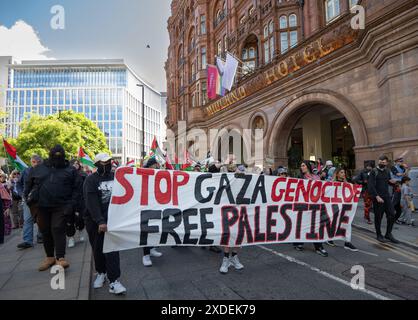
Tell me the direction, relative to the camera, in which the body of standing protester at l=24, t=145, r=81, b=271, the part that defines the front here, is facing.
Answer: toward the camera

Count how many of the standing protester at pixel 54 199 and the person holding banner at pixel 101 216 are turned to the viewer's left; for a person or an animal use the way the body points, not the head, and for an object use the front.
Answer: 0

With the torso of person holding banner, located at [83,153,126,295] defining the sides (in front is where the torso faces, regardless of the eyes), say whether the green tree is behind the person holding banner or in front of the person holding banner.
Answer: behind

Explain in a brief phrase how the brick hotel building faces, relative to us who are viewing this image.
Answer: facing the viewer and to the left of the viewer

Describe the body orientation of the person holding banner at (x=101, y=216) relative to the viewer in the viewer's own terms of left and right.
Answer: facing the viewer and to the right of the viewer

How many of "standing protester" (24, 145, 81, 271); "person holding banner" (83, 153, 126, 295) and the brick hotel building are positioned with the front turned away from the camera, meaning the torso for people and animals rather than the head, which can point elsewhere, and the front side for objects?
0

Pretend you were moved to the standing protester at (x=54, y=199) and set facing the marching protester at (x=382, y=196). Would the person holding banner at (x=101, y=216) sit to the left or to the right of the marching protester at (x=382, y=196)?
right

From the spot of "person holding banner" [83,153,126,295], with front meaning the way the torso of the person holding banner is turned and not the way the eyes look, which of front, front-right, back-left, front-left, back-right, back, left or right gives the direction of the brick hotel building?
left

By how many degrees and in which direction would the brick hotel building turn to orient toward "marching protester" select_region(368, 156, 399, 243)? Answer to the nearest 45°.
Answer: approximately 45° to its left

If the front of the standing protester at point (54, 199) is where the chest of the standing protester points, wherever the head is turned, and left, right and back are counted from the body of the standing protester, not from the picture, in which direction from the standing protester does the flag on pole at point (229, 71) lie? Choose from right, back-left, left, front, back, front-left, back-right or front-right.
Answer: back-left

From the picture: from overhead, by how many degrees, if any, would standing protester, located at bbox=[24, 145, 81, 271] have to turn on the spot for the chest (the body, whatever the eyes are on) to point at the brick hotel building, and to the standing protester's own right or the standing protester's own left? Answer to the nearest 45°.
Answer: approximately 90° to the standing protester's own left

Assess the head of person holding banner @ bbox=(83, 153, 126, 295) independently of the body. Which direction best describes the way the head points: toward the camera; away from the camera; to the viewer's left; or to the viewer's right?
toward the camera

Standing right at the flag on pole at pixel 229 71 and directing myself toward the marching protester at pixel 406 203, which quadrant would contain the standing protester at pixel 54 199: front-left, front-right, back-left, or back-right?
front-right

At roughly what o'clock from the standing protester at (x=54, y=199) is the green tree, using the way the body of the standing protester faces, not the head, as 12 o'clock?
The green tree is roughly at 6 o'clock from the standing protester.

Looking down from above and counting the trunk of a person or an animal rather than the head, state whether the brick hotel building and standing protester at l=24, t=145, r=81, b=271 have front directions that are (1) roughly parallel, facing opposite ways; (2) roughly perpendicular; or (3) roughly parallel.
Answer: roughly perpendicular
